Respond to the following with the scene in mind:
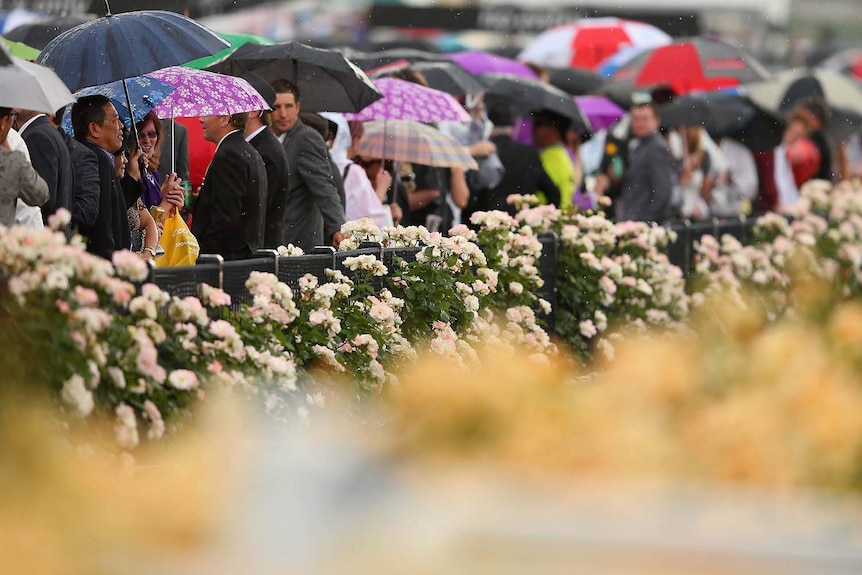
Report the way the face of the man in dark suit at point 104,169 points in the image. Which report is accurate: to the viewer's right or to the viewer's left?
to the viewer's right

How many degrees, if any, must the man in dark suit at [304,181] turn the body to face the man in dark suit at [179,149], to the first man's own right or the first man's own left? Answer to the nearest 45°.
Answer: approximately 90° to the first man's own right

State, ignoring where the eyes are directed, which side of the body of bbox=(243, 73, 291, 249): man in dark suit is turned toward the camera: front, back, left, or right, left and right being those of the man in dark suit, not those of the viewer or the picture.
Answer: left

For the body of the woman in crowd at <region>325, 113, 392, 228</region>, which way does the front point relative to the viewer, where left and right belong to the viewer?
facing to the right of the viewer

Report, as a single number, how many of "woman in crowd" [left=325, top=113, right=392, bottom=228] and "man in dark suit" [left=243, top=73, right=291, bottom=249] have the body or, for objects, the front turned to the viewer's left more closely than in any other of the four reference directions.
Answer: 1

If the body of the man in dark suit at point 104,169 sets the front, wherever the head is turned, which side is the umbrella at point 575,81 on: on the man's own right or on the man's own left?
on the man's own left

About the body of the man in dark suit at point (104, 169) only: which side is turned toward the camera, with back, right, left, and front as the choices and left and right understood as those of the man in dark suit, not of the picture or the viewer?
right
